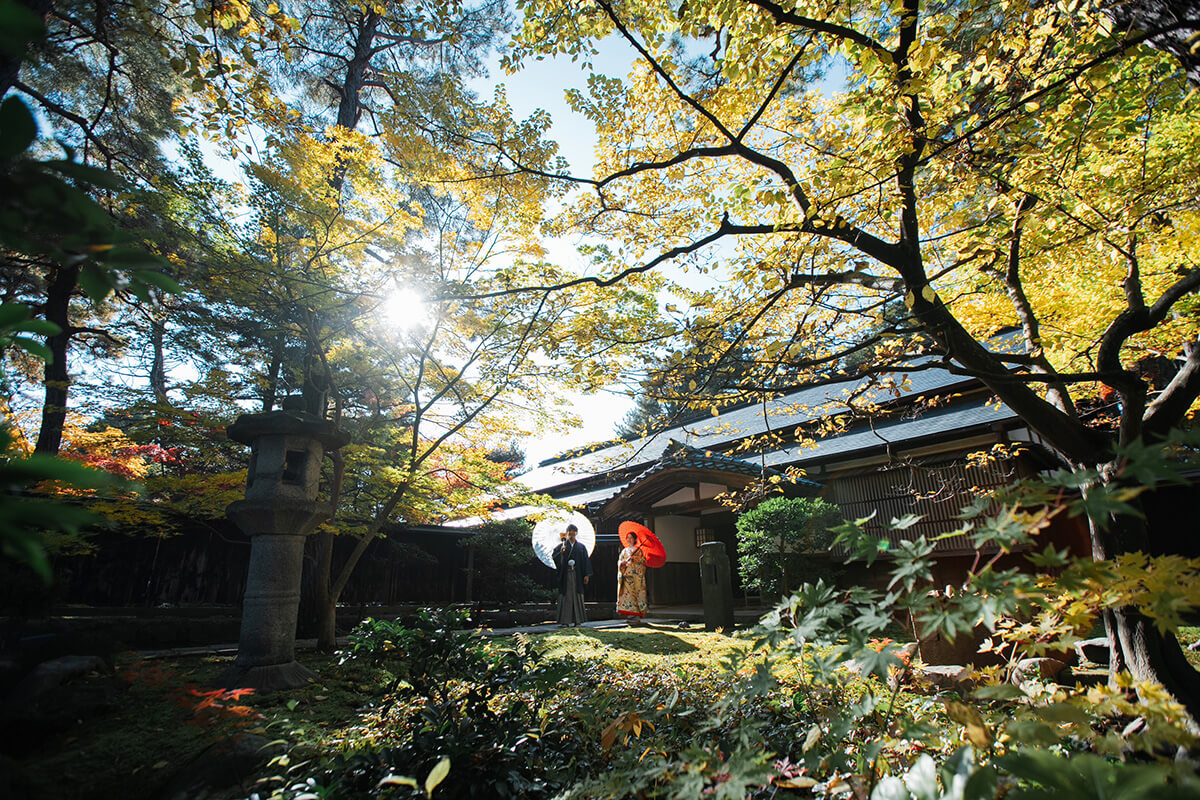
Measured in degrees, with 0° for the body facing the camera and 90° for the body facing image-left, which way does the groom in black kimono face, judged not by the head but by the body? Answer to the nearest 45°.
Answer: approximately 0°

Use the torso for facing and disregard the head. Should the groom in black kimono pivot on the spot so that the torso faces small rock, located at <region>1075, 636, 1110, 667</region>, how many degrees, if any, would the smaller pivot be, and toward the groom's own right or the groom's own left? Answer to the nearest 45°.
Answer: approximately 45° to the groom's own left

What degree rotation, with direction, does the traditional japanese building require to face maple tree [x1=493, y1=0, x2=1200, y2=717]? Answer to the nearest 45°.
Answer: approximately 45° to its left
